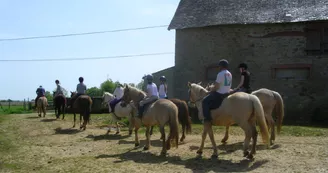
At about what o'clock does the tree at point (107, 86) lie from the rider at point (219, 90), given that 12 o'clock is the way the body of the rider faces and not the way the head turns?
The tree is roughly at 1 o'clock from the rider.

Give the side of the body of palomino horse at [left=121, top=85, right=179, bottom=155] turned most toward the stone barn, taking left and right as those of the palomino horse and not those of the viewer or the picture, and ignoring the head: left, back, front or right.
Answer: right

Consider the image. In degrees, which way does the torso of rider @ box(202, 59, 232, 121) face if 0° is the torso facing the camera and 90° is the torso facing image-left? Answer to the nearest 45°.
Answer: approximately 135°

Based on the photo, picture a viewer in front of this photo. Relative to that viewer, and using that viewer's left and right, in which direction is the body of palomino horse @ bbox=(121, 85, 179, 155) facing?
facing away from the viewer and to the left of the viewer

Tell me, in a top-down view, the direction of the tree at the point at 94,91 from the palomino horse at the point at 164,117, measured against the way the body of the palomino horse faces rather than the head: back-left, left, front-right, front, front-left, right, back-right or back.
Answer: front-right

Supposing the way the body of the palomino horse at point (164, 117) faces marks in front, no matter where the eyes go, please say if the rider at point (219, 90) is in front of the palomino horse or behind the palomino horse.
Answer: behind

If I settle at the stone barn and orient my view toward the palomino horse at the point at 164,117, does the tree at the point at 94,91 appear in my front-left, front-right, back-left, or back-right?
back-right
